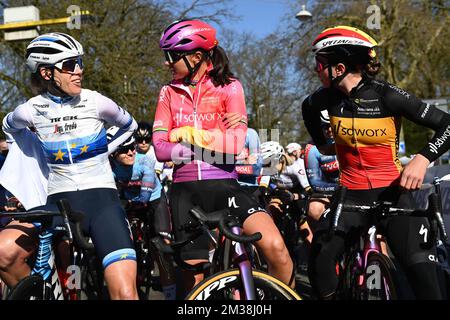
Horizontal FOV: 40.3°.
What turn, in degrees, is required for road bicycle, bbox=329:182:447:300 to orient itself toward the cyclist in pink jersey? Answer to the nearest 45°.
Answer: approximately 90° to its right

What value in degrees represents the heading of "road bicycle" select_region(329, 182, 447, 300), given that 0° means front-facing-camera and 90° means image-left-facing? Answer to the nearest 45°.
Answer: approximately 0°

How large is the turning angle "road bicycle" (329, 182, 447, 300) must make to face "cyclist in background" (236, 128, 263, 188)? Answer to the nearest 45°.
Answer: approximately 135° to its right

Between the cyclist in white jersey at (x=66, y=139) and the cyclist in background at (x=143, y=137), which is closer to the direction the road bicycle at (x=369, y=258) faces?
the cyclist in white jersey

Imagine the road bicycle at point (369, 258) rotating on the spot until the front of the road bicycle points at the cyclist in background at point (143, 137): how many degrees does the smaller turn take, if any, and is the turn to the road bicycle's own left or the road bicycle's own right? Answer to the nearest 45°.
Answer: approximately 135° to the road bicycle's own right

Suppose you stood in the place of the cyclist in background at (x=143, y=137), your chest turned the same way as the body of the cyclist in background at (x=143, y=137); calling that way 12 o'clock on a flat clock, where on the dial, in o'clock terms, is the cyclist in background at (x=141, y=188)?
the cyclist in background at (x=141, y=188) is roughly at 12 o'clock from the cyclist in background at (x=143, y=137).

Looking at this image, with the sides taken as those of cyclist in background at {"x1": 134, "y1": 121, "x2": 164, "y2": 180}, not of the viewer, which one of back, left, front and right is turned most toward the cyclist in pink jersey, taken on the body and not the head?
front

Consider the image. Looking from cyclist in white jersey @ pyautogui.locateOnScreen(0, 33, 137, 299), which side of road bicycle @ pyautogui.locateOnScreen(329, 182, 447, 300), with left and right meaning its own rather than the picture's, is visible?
right

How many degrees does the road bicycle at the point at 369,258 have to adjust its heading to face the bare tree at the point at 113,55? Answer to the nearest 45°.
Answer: approximately 135° to its right

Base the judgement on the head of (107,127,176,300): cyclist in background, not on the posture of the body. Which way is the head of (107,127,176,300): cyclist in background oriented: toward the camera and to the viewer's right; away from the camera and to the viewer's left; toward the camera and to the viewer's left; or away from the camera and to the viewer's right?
toward the camera and to the viewer's right

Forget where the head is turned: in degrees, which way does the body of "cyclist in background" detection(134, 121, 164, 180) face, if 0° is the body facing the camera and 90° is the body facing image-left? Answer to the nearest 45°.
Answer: approximately 0°

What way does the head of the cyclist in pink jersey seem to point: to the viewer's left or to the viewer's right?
to the viewer's left

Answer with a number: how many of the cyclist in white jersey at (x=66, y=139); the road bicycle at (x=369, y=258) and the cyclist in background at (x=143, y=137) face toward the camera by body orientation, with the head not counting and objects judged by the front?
3

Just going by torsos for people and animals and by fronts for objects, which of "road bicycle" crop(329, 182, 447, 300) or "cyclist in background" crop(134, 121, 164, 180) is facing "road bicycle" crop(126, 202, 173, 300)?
the cyclist in background
